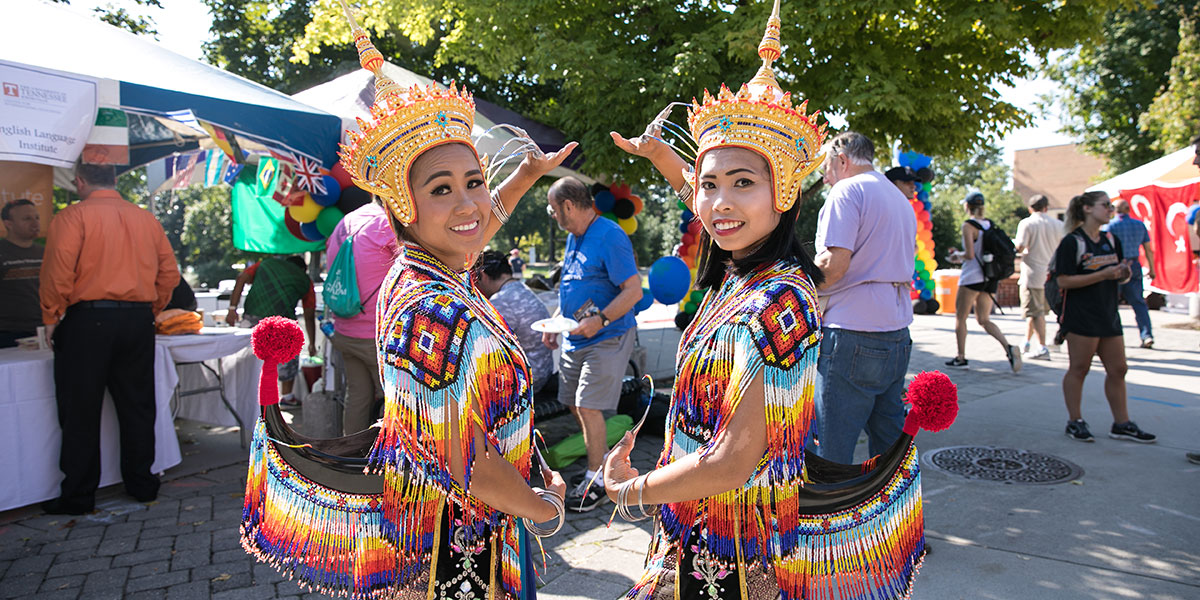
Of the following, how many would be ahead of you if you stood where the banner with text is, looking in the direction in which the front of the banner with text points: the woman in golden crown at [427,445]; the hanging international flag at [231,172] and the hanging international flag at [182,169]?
1

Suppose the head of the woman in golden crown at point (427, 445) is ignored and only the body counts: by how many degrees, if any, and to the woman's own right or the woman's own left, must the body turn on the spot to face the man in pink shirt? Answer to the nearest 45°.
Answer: approximately 135° to the woman's own left

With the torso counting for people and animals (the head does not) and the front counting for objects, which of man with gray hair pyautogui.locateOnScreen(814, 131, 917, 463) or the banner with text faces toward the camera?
the banner with text

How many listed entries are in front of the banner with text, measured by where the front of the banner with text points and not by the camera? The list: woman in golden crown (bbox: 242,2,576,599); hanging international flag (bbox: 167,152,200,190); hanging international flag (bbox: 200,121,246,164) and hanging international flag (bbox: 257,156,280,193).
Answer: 1

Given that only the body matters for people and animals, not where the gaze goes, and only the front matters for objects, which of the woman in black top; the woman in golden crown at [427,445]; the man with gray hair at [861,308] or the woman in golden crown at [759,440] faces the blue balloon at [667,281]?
the man with gray hair

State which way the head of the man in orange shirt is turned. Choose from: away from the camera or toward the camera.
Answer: away from the camera

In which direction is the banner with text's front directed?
toward the camera

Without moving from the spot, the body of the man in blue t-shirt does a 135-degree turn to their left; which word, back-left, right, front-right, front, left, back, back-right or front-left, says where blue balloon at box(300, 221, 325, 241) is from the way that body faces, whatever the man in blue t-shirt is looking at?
back-left

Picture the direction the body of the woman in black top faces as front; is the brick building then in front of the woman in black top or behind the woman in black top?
behind

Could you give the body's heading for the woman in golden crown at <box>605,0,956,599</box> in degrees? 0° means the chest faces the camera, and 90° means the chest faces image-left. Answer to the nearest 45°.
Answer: approximately 45°

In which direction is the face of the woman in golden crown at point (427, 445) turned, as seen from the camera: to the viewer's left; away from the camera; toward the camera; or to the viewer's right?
toward the camera

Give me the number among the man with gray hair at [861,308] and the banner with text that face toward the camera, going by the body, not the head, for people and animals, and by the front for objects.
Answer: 1

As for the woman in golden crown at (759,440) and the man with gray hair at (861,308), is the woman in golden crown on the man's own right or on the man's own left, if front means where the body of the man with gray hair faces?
on the man's own left
